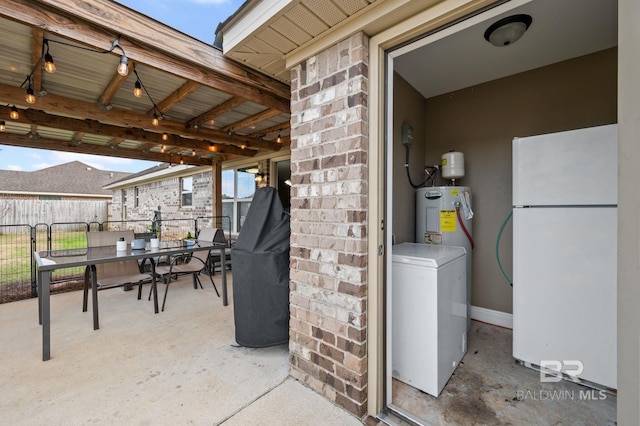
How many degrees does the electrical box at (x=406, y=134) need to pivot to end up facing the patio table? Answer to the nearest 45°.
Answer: approximately 135° to its right

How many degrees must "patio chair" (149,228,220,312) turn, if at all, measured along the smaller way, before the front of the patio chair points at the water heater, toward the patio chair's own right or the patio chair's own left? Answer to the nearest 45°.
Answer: approximately 90° to the patio chair's own left

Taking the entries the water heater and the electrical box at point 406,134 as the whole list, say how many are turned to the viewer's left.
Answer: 0

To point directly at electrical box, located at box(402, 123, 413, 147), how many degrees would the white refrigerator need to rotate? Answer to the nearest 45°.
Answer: approximately 45° to its right

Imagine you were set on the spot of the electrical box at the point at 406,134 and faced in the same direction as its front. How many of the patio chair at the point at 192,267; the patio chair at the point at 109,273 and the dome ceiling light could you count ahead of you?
1

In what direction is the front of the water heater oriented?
toward the camera

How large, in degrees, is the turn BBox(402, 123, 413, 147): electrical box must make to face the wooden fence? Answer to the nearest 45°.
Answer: approximately 135° to its right

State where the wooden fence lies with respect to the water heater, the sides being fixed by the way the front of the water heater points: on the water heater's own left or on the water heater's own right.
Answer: on the water heater's own right

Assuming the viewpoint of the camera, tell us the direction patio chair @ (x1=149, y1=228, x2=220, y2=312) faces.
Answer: facing the viewer and to the left of the viewer

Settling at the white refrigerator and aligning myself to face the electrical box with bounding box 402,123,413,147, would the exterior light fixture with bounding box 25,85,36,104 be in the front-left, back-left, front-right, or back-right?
front-left
